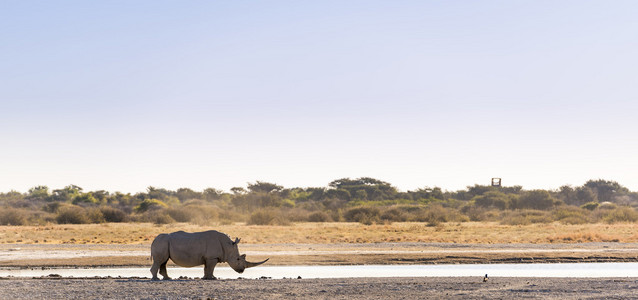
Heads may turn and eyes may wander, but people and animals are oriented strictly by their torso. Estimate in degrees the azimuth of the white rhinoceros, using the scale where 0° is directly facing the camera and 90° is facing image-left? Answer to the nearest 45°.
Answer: approximately 270°
